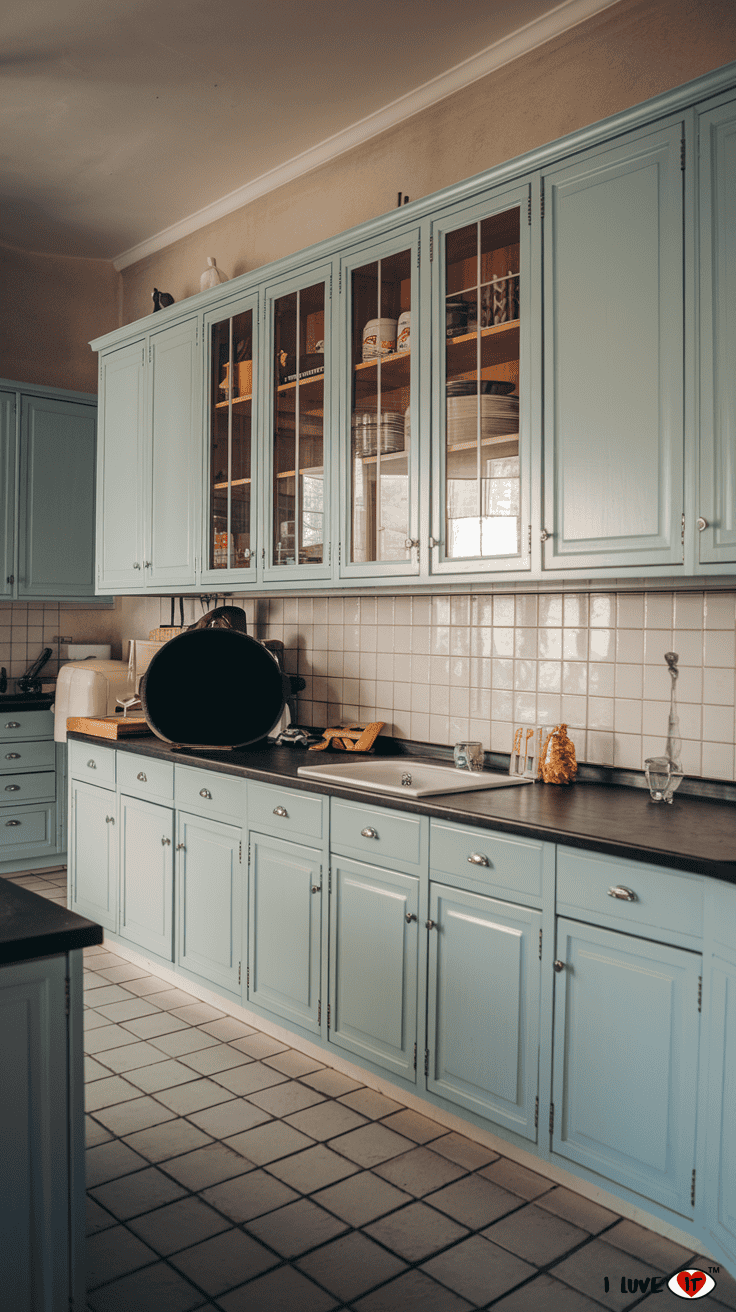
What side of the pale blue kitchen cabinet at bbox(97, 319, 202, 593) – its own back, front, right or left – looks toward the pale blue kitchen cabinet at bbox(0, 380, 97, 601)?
right

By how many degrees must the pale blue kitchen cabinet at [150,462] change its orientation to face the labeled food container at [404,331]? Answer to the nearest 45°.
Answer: approximately 90° to its left

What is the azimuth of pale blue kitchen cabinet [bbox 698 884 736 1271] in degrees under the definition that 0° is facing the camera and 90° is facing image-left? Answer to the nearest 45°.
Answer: approximately 45°

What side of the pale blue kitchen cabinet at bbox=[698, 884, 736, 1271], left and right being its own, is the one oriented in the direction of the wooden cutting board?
right

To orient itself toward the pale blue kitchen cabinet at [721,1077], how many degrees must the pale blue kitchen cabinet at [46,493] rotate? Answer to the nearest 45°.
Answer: approximately 45° to its right

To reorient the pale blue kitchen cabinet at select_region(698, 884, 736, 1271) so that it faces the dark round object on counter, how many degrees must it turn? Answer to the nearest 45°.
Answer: approximately 90° to its right

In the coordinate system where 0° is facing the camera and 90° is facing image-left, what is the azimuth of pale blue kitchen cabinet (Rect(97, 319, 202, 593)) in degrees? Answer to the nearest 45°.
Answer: approximately 45°

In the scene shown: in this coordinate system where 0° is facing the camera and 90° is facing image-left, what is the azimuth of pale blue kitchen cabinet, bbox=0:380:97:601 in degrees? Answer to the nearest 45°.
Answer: approximately 315°

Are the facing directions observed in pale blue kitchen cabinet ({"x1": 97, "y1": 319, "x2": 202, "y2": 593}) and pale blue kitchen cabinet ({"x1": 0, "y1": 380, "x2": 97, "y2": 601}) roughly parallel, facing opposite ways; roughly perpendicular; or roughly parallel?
roughly perpendicular
